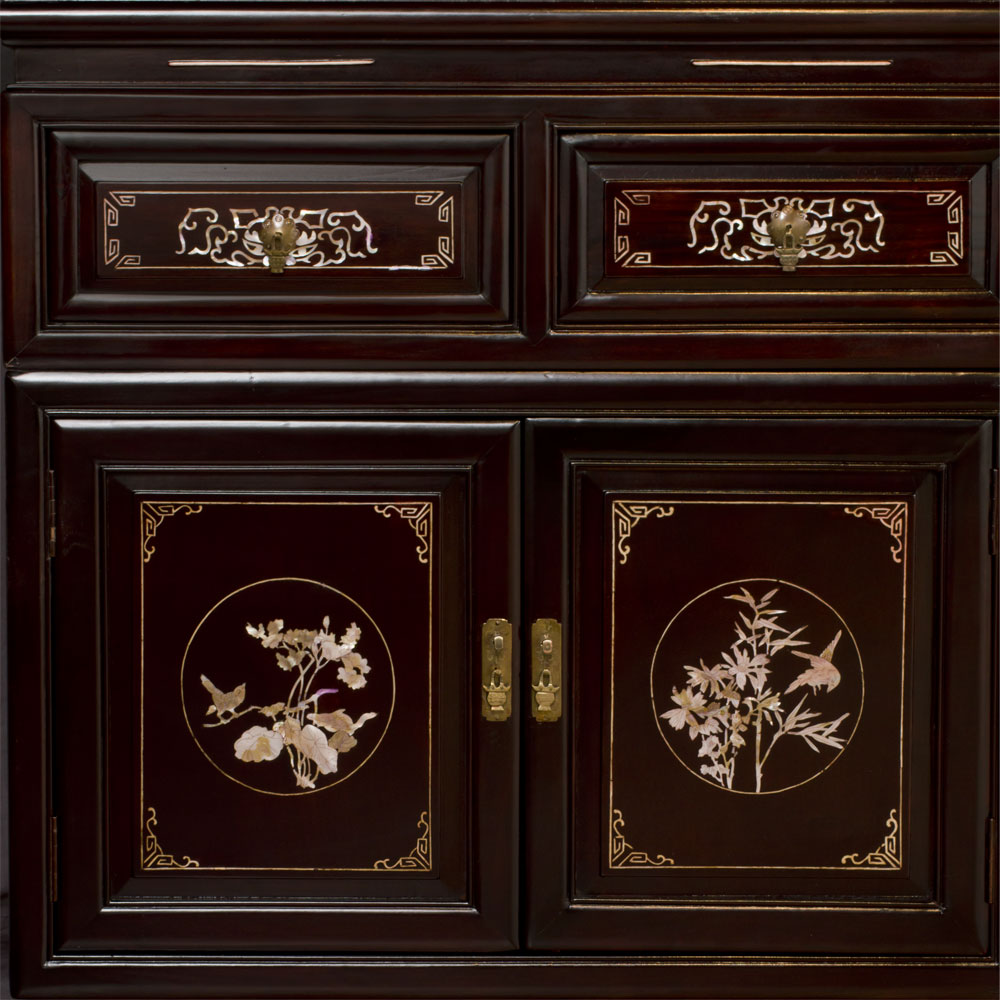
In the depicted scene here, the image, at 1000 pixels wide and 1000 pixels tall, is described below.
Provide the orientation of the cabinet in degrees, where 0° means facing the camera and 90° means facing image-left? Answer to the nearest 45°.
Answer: approximately 0°
